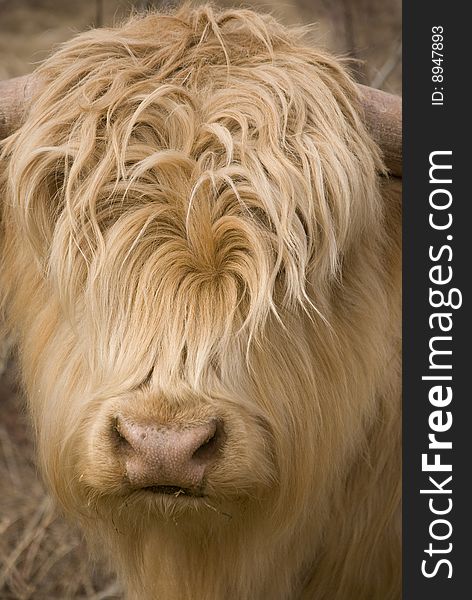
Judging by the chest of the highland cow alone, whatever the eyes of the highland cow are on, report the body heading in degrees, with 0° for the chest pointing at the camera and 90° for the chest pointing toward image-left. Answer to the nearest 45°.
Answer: approximately 0°
